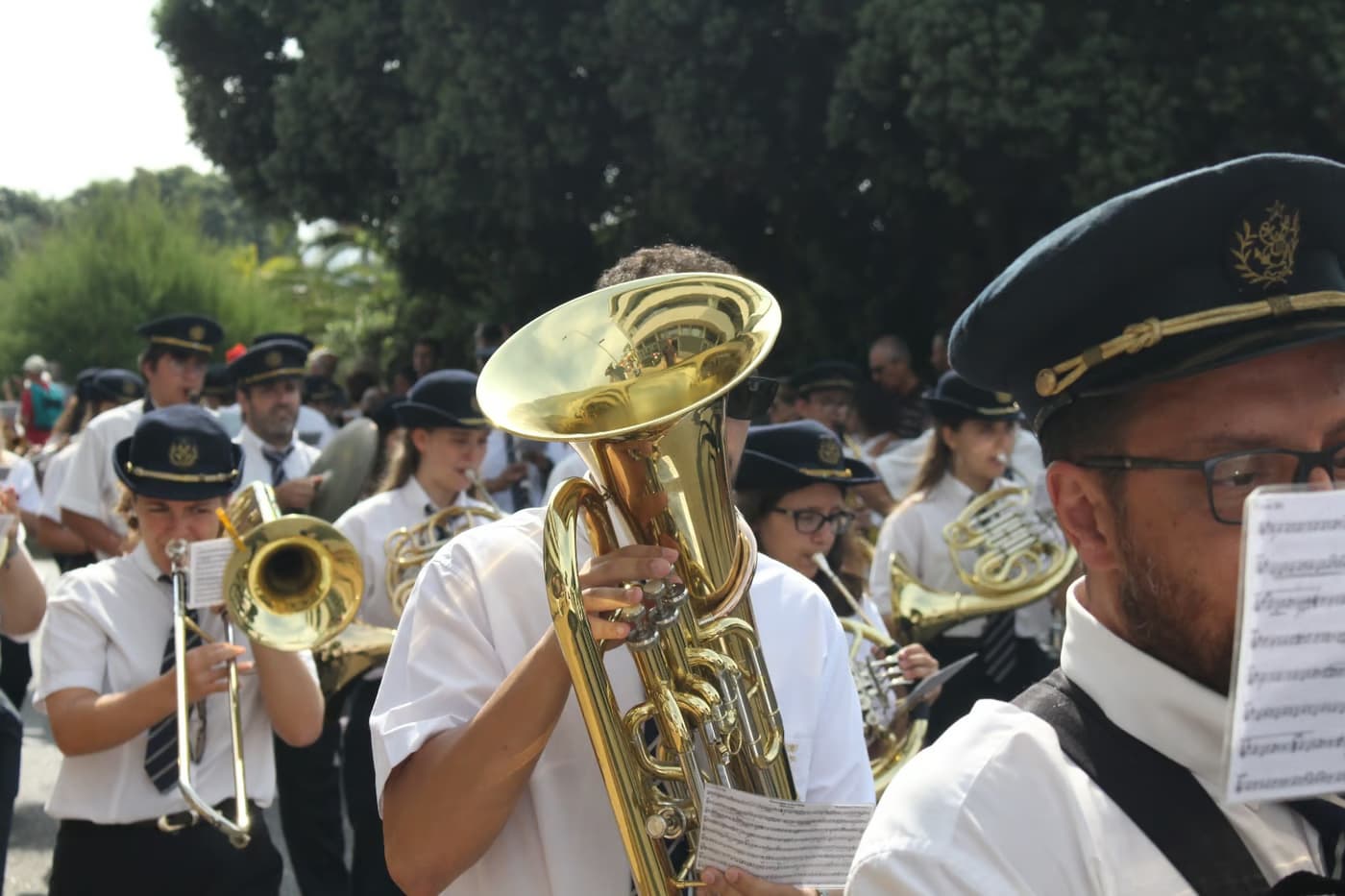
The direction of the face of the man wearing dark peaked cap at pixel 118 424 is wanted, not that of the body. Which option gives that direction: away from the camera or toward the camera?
toward the camera

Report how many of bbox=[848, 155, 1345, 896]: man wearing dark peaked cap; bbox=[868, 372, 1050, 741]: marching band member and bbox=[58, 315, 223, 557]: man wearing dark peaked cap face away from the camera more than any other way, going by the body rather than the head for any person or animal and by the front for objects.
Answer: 0

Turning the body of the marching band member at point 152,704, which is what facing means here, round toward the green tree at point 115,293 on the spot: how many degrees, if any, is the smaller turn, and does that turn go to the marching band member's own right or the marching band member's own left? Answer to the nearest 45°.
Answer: approximately 180°

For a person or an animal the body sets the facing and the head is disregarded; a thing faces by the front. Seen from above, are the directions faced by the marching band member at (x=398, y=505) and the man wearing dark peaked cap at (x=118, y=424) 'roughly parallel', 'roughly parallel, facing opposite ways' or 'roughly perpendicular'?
roughly parallel

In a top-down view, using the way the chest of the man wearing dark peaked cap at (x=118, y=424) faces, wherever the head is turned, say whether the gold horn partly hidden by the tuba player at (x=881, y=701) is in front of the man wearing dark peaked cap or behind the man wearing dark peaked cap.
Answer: in front

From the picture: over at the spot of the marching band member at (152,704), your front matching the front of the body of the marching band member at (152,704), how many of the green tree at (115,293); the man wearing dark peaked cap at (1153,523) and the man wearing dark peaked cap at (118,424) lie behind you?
2

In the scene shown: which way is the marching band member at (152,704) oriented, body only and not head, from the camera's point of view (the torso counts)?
toward the camera

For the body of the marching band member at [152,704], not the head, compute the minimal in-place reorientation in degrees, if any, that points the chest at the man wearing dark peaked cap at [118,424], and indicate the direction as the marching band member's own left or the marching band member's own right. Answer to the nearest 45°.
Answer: approximately 180°

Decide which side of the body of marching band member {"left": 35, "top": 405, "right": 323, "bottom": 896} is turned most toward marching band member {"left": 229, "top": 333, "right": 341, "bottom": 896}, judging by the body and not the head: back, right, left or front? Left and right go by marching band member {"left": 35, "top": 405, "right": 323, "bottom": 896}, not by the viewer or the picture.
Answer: back
